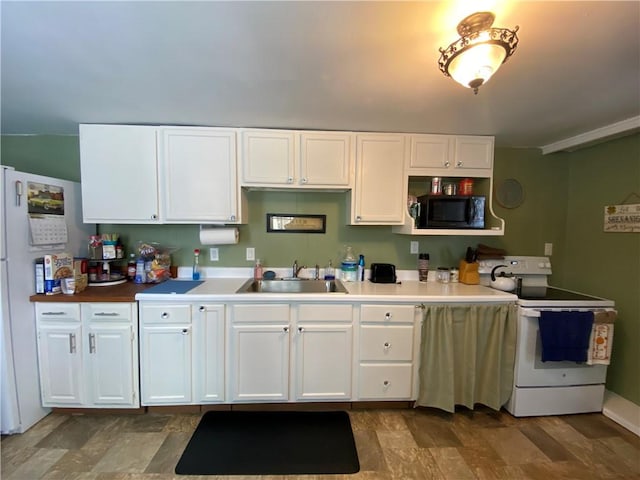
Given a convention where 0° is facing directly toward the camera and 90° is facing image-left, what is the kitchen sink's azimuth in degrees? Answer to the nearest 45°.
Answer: approximately 0°

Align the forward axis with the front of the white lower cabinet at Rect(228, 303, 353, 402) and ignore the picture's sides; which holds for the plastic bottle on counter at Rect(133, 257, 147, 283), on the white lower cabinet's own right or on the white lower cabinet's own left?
on the white lower cabinet's own right

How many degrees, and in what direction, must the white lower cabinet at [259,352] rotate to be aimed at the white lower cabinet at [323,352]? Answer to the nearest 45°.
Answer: approximately 90° to its left

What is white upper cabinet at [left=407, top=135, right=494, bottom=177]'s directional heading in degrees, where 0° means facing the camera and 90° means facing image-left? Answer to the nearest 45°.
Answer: approximately 0°

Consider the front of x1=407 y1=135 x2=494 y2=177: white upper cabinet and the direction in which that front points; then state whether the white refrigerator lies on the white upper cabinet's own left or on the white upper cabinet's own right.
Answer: on the white upper cabinet's own right

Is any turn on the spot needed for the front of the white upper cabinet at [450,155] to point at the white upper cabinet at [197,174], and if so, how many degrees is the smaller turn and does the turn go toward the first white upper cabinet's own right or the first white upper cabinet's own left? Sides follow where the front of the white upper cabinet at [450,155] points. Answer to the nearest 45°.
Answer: approximately 45° to the first white upper cabinet's own right

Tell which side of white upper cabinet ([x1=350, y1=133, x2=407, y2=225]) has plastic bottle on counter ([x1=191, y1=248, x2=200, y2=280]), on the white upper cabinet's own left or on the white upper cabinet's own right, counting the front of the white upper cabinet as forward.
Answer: on the white upper cabinet's own right

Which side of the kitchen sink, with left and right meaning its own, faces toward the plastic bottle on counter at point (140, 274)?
right
